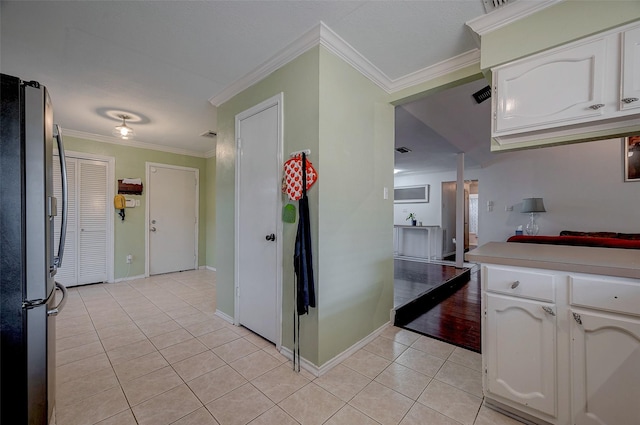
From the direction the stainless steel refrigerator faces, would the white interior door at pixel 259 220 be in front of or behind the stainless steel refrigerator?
in front

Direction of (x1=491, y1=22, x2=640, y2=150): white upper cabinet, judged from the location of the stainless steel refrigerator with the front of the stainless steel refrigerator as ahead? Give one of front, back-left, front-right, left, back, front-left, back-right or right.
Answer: front-right

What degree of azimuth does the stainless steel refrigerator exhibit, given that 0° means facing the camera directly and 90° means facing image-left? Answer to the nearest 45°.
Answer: approximately 270°

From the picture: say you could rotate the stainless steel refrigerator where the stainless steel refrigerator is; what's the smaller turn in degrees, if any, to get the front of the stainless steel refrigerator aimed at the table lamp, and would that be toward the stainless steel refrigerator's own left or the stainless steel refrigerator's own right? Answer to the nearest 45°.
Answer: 0° — it already faces it

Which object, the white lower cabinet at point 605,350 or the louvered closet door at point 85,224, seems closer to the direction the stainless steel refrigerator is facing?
the white lower cabinet

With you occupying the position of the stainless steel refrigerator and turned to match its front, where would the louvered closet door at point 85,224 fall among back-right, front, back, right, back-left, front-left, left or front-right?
left

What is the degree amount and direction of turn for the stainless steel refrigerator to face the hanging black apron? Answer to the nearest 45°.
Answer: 0° — it already faces it

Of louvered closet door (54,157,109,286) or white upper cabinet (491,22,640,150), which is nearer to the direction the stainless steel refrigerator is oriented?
the white upper cabinet

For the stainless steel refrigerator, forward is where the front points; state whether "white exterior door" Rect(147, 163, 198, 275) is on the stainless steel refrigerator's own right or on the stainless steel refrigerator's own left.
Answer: on the stainless steel refrigerator's own left
